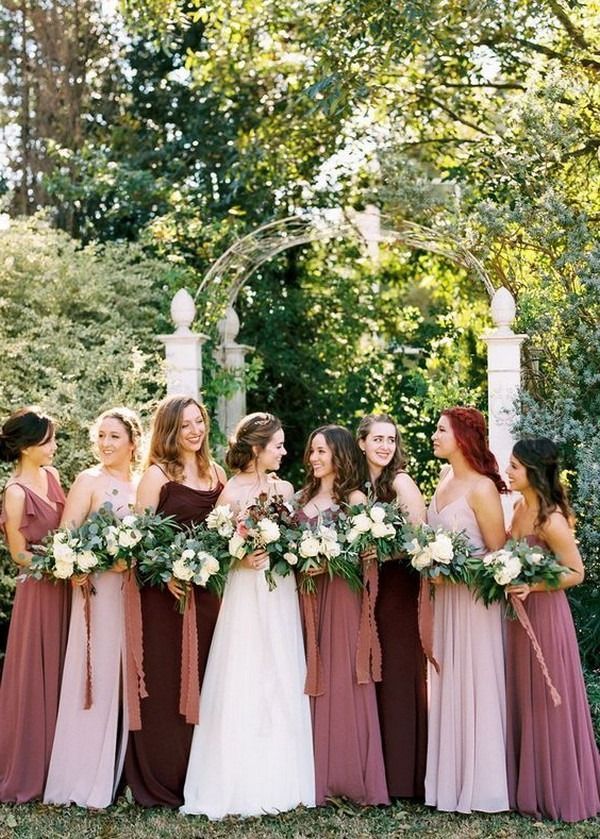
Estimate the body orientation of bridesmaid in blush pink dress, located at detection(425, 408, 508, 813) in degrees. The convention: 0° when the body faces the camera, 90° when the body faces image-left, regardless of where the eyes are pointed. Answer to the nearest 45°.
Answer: approximately 45°

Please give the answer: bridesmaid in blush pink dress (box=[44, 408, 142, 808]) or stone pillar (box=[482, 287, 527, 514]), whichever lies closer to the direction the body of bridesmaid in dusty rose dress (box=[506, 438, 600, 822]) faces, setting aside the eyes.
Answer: the bridesmaid in blush pink dress

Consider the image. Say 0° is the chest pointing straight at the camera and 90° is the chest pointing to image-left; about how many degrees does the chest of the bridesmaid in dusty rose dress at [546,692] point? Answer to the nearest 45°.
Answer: approximately 45°

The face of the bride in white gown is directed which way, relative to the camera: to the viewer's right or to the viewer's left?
to the viewer's right

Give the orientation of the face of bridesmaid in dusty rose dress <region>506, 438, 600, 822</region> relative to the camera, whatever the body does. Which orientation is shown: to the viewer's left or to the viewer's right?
to the viewer's left
